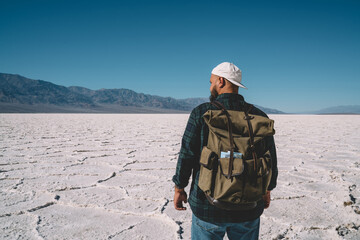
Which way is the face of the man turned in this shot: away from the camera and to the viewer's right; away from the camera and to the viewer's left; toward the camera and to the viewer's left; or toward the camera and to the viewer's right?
away from the camera and to the viewer's left

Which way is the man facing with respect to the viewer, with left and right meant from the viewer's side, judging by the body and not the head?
facing away from the viewer and to the left of the viewer
